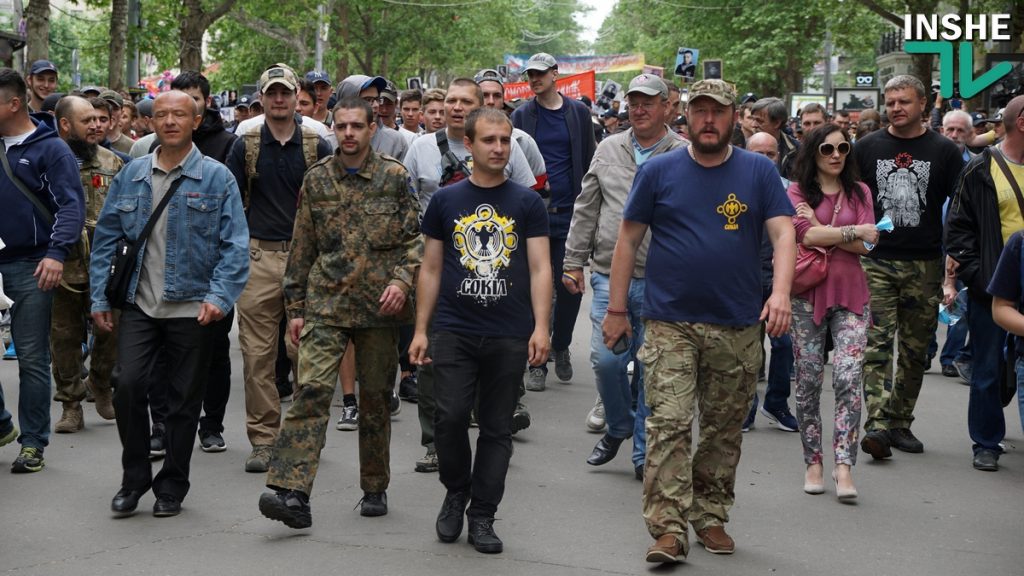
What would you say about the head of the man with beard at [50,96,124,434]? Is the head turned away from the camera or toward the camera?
toward the camera

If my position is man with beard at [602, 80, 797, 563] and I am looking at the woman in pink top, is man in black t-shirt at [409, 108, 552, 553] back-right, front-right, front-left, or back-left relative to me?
back-left

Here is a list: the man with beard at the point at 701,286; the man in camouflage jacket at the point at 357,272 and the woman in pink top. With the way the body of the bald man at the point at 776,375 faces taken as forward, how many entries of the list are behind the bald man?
0

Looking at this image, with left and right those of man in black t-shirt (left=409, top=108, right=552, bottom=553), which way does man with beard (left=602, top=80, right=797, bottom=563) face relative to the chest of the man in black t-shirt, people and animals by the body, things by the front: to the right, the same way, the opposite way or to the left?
the same way

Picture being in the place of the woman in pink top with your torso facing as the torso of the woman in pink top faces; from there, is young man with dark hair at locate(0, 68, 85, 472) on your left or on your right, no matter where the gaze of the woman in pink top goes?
on your right

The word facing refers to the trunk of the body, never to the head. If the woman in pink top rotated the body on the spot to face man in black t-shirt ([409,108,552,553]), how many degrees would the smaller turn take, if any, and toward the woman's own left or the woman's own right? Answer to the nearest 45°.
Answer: approximately 45° to the woman's own right

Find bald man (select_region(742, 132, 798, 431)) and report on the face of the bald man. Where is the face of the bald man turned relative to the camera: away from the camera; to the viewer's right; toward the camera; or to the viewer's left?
toward the camera

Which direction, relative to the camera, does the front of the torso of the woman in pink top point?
toward the camera

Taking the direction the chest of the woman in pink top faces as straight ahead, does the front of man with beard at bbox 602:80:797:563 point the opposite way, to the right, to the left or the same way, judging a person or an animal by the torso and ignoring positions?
the same way

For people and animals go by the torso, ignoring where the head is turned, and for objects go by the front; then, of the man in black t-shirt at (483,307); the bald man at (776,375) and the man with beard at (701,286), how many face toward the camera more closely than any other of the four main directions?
3

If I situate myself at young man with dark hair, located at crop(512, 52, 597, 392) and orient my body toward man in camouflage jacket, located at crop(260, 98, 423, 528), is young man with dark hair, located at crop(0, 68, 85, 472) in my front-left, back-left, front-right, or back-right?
front-right

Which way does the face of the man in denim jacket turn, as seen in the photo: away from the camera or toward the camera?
toward the camera

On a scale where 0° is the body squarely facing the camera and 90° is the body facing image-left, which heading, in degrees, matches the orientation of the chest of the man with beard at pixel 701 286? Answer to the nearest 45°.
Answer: approximately 0°
